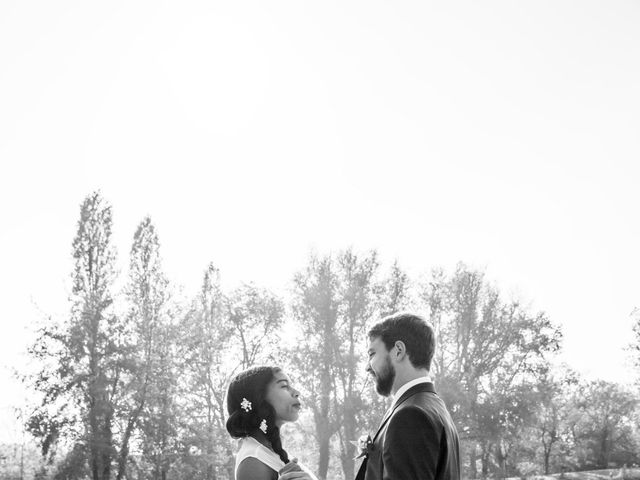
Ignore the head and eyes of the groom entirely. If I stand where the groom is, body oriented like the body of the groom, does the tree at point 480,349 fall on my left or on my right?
on my right

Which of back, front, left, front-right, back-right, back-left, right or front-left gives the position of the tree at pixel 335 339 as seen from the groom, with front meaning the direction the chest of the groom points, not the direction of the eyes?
right

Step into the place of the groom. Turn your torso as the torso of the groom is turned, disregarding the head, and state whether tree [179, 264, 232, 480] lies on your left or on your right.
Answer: on your right

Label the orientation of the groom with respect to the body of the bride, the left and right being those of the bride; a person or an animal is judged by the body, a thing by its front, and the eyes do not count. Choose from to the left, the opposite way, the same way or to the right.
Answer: the opposite way

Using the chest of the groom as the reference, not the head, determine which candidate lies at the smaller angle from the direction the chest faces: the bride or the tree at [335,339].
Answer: the bride

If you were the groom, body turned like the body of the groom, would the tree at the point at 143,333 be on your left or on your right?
on your right

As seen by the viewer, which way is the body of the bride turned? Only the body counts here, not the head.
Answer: to the viewer's right

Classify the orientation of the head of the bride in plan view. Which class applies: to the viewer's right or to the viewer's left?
to the viewer's right

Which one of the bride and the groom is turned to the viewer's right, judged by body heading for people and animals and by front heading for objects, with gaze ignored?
the bride

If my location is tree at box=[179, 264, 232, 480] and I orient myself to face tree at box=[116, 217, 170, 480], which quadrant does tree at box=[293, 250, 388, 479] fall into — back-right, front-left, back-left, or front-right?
back-left

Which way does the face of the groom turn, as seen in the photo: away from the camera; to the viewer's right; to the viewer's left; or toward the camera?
to the viewer's left

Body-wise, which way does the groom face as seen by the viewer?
to the viewer's left

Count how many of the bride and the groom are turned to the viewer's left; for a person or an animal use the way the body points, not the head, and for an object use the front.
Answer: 1

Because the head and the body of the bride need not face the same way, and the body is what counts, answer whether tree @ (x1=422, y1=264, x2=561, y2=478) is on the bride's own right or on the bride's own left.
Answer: on the bride's own left
